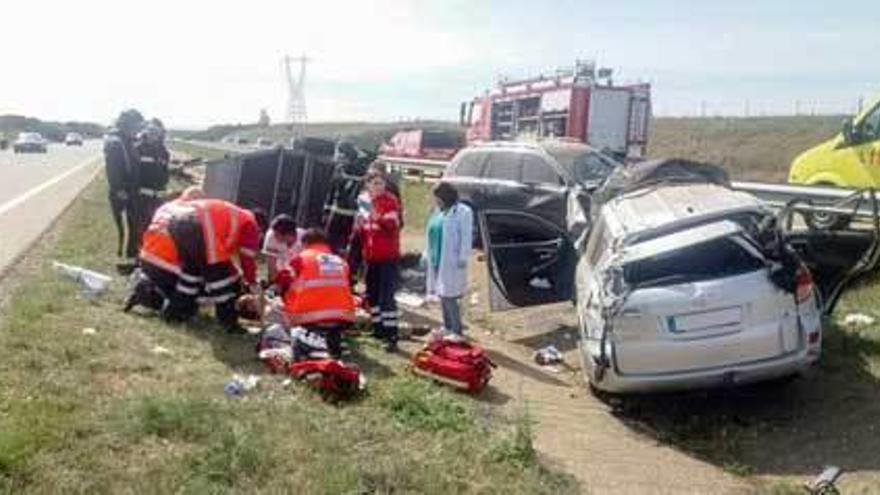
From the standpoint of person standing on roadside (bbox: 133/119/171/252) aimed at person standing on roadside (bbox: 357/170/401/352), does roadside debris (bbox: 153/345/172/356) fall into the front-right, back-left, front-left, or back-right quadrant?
front-right

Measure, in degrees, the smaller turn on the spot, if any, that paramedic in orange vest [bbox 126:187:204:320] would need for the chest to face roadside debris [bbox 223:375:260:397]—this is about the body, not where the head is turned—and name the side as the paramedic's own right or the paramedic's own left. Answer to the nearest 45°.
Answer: approximately 90° to the paramedic's own right

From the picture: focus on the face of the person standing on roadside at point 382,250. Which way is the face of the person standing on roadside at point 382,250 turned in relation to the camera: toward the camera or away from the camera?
toward the camera

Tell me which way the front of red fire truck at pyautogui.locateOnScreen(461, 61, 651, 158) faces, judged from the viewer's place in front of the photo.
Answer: facing away from the viewer and to the left of the viewer

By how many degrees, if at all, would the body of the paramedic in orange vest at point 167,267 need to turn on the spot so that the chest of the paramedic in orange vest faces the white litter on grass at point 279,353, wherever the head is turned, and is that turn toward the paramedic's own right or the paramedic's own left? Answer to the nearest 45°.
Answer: approximately 45° to the paramedic's own right

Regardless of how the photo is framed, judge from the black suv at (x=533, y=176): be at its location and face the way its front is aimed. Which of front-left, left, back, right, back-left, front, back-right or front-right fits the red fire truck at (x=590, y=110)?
back-left

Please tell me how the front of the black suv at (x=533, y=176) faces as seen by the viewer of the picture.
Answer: facing the viewer and to the right of the viewer

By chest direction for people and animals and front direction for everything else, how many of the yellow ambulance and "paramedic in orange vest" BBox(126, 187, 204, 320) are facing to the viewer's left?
1

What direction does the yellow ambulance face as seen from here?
to the viewer's left

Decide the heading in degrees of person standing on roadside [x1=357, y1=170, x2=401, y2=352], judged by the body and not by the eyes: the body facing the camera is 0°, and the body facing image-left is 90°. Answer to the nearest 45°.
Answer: approximately 45°

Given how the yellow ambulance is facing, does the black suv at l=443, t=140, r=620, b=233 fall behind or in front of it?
in front

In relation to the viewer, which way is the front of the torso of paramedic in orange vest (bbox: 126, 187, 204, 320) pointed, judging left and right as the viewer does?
facing to the right of the viewer

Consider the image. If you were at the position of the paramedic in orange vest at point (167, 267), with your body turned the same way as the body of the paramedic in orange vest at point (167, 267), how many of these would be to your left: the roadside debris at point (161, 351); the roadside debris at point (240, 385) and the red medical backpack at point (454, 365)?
0
